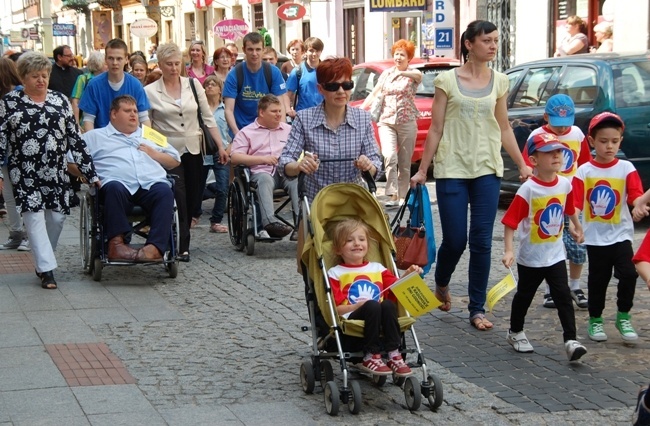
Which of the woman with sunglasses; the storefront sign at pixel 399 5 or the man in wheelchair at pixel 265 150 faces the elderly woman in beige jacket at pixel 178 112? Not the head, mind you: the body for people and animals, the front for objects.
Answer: the storefront sign

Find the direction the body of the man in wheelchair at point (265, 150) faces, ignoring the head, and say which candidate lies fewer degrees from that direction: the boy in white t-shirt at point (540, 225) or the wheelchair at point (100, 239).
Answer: the boy in white t-shirt

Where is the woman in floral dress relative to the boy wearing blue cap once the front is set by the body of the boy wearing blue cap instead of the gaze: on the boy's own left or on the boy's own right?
on the boy's own right

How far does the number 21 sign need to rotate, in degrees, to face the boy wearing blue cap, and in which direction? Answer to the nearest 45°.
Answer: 0° — it already faces them

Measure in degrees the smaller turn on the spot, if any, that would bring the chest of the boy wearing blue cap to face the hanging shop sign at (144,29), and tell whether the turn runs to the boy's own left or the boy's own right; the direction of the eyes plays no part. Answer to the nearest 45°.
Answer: approximately 135° to the boy's own right

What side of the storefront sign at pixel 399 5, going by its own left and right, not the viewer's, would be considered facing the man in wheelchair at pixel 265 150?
front

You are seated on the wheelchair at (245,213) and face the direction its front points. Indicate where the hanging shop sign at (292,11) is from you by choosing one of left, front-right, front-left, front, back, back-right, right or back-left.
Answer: back-left

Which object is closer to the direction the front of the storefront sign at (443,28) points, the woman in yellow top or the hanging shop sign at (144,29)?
the woman in yellow top

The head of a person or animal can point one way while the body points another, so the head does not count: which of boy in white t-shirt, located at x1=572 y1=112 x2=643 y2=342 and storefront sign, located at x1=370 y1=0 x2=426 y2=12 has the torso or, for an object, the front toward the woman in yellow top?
the storefront sign

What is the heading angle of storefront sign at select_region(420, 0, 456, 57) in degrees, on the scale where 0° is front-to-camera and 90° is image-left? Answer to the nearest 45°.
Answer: approximately 0°

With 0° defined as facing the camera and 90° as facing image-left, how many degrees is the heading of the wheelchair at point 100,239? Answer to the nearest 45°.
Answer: approximately 0°
